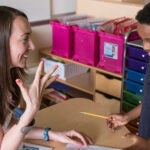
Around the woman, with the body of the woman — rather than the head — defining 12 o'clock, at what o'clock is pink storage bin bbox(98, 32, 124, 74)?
The pink storage bin is roughly at 10 o'clock from the woman.

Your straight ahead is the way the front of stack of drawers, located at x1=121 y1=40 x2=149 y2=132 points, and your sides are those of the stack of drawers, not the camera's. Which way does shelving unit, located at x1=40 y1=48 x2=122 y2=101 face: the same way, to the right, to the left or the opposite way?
the same way

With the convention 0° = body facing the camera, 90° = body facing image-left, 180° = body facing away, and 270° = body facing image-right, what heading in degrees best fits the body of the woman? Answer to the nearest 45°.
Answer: approximately 270°

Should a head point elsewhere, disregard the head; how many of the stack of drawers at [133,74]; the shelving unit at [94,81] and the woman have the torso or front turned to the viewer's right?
1

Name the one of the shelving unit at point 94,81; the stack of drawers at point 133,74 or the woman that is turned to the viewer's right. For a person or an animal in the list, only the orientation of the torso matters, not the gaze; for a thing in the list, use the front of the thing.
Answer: the woman

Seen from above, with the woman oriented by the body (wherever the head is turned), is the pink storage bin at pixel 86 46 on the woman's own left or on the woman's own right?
on the woman's own left

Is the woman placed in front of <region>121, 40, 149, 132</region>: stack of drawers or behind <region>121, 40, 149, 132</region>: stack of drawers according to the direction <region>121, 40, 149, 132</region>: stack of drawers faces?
in front

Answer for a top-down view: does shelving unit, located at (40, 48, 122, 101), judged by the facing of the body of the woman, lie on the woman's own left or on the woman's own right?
on the woman's own left

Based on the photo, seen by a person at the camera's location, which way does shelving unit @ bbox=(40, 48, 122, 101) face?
facing the viewer and to the left of the viewer

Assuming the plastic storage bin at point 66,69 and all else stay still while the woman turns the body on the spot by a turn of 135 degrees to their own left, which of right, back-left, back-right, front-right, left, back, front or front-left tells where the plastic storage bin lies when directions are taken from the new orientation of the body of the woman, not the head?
front-right

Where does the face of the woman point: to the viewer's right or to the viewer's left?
to the viewer's right

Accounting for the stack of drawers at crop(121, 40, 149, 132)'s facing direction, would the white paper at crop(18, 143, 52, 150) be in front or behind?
in front

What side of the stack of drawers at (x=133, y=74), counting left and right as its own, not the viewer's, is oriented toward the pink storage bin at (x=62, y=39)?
right

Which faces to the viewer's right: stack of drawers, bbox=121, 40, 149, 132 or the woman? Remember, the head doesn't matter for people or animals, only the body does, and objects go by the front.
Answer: the woman
